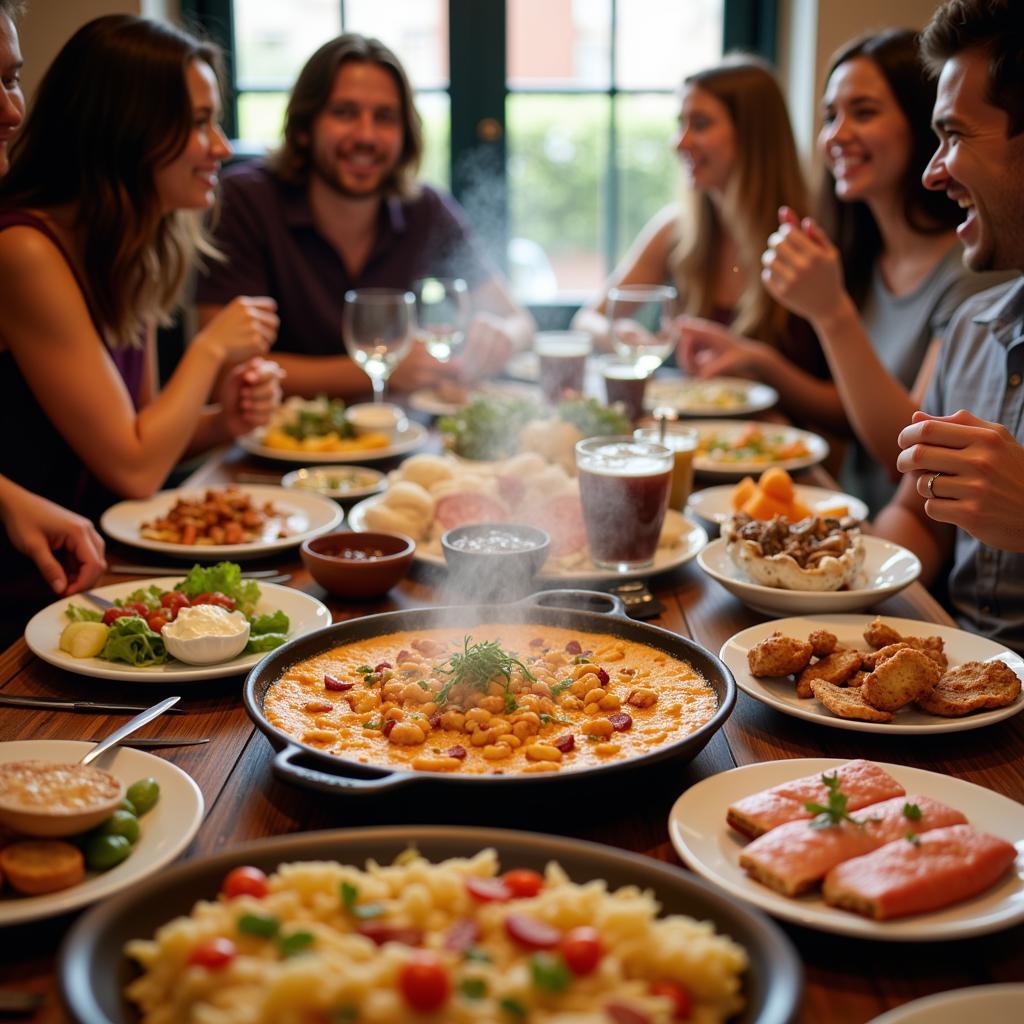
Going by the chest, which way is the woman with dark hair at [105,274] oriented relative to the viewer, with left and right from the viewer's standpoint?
facing to the right of the viewer

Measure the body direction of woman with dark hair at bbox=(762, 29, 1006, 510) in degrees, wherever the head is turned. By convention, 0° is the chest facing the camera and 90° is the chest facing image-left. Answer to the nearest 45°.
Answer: approximately 45°

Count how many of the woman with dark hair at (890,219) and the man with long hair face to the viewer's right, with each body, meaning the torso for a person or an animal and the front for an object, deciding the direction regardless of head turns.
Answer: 0

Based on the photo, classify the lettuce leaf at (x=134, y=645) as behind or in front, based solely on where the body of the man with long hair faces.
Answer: in front

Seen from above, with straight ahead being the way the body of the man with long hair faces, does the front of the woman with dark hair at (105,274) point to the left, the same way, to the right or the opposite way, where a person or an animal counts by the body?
to the left

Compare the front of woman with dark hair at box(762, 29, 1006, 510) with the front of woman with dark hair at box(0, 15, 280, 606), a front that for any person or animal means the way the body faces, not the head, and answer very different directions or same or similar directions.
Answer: very different directions

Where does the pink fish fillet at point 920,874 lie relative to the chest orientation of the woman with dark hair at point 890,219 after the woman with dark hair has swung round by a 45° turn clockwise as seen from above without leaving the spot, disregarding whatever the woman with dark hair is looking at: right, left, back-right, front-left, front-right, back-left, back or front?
left

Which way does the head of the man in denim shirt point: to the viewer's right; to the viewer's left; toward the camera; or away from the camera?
to the viewer's left

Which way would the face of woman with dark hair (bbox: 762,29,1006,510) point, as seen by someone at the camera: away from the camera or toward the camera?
toward the camera

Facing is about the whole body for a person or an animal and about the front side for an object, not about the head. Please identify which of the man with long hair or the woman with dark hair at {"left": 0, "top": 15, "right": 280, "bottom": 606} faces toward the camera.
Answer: the man with long hair

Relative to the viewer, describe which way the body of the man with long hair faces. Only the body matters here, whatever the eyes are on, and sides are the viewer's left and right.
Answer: facing the viewer

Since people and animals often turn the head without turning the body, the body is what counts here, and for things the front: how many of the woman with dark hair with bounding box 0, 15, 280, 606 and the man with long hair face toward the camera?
1

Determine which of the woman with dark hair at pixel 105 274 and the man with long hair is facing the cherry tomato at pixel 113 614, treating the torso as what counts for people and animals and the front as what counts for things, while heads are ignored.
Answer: the man with long hair

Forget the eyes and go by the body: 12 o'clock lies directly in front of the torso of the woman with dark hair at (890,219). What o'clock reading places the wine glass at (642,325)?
The wine glass is roughly at 12 o'clock from the woman with dark hair.

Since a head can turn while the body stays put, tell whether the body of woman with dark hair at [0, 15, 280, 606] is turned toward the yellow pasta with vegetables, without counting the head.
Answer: no

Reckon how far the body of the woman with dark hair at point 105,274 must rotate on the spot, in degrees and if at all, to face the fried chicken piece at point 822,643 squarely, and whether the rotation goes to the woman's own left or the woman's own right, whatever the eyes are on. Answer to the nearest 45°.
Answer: approximately 45° to the woman's own right

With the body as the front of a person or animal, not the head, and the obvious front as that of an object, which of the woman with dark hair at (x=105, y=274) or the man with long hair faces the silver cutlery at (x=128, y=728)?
the man with long hair
